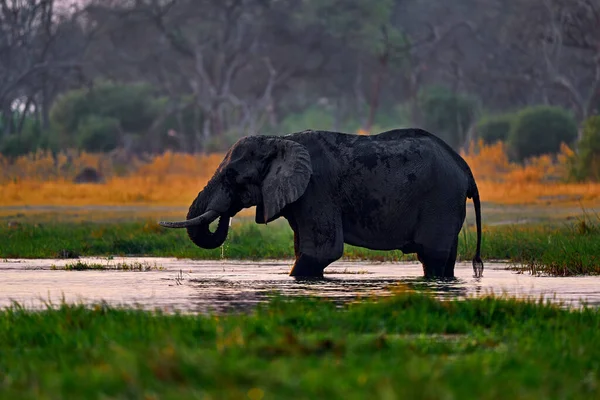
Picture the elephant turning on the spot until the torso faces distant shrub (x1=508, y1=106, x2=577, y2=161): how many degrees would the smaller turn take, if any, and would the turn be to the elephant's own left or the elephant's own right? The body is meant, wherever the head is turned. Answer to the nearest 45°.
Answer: approximately 90° to the elephant's own right

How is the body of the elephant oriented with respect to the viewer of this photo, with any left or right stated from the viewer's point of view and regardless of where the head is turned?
facing to the left of the viewer

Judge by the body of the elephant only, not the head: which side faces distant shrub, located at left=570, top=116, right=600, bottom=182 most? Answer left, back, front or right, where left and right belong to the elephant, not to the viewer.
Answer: right
